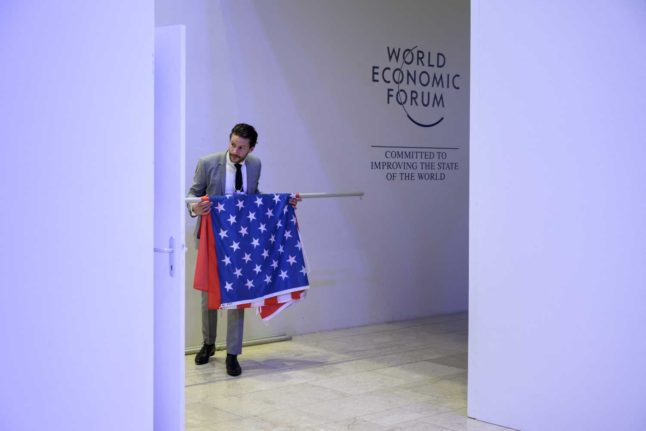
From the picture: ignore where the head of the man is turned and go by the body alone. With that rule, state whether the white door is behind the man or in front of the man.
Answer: in front

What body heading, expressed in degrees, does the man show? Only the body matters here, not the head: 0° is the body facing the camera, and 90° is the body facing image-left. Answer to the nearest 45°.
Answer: approximately 0°

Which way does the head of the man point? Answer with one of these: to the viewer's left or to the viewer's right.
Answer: to the viewer's left
